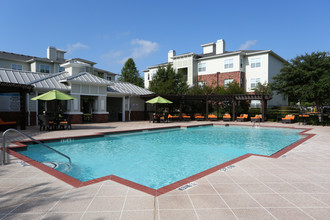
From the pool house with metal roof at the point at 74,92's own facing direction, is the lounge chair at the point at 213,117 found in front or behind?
in front

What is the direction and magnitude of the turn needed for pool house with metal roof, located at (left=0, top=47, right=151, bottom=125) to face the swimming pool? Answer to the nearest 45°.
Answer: approximately 45° to its right

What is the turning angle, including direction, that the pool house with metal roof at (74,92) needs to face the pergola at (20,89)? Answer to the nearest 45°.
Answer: approximately 90° to its right

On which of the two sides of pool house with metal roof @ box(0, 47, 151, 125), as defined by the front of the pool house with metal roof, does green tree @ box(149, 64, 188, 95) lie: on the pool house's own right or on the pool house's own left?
on the pool house's own left

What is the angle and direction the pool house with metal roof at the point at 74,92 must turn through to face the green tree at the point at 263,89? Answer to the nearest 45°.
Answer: approximately 45° to its left

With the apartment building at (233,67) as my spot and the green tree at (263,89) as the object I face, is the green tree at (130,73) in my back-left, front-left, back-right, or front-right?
back-right

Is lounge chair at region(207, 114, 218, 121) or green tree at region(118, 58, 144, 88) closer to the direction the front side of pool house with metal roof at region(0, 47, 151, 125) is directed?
the lounge chair
